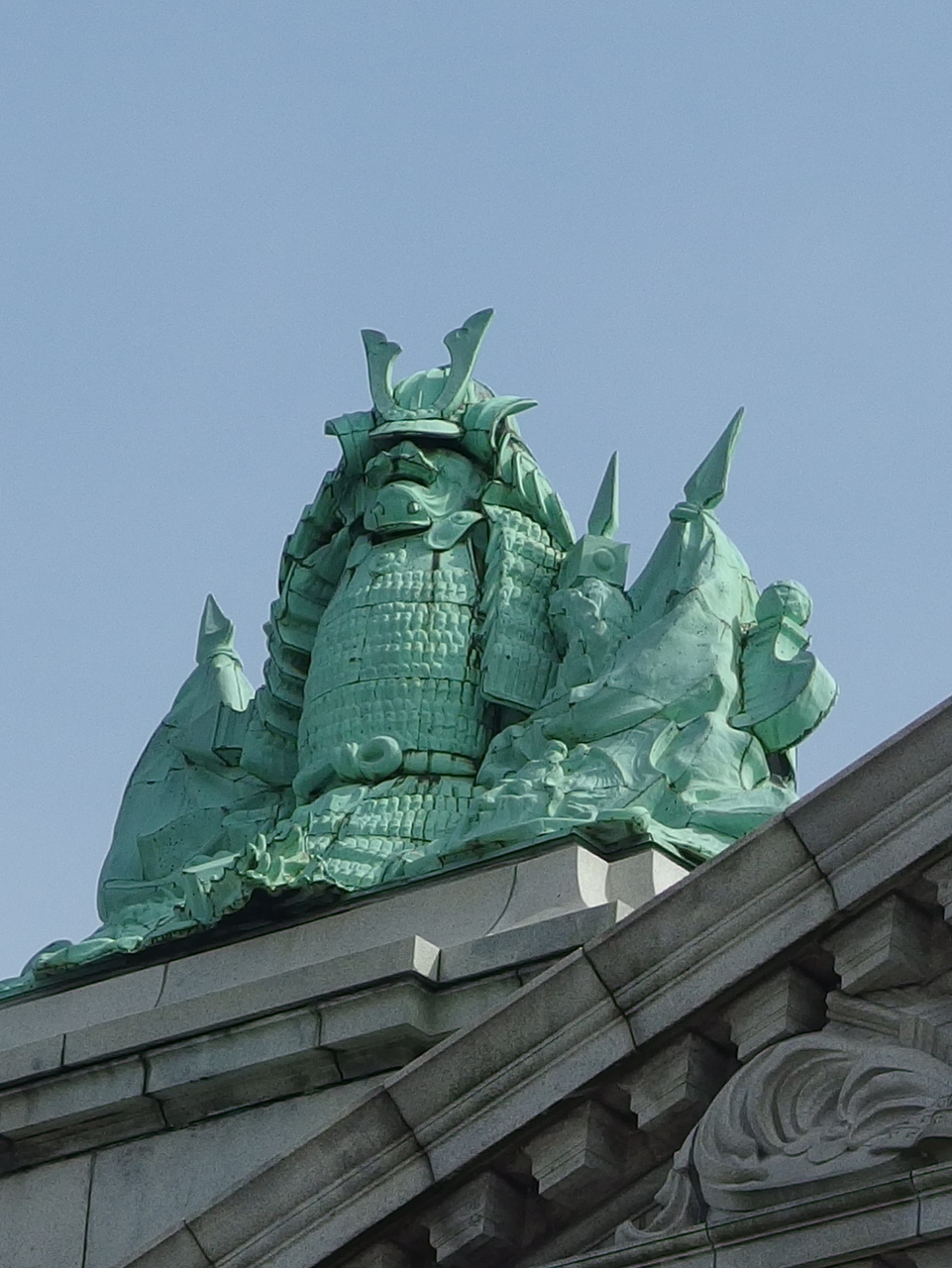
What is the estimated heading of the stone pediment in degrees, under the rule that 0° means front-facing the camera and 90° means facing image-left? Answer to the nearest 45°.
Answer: approximately 45°
